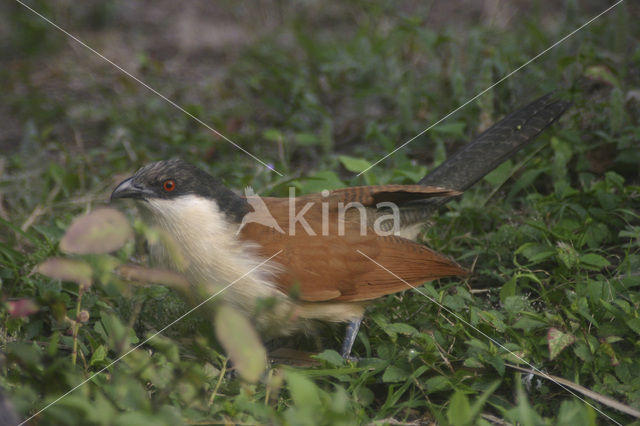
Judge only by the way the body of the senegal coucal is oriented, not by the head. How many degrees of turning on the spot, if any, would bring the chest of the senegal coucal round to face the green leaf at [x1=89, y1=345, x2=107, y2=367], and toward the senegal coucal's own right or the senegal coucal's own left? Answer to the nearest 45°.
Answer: approximately 45° to the senegal coucal's own left

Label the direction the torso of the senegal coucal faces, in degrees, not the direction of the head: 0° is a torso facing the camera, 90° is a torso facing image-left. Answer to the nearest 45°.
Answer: approximately 90°

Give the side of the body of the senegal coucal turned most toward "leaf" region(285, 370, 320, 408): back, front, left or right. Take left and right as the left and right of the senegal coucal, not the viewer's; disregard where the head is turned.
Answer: left

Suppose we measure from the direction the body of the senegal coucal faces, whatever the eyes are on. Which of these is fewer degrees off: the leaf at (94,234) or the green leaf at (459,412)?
the leaf

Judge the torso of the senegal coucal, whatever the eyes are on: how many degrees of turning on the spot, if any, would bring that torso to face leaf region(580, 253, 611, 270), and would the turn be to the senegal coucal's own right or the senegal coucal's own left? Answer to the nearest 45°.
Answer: approximately 180°

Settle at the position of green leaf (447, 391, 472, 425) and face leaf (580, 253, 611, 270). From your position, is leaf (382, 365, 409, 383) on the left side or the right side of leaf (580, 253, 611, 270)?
left

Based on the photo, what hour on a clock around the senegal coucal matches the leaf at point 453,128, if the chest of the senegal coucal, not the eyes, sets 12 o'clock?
The leaf is roughly at 4 o'clock from the senegal coucal.

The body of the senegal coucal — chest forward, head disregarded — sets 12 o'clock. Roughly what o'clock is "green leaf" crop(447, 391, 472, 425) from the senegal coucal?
The green leaf is roughly at 8 o'clock from the senegal coucal.

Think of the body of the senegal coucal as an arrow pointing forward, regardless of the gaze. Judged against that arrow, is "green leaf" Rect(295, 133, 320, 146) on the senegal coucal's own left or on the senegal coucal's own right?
on the senegal coucal's own right
